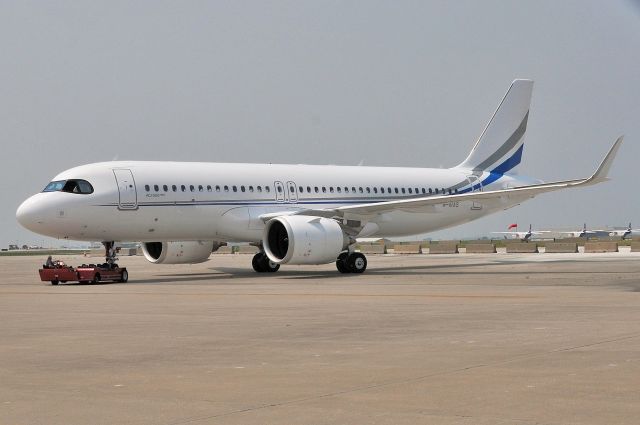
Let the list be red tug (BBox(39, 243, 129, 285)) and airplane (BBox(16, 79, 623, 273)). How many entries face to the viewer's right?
0

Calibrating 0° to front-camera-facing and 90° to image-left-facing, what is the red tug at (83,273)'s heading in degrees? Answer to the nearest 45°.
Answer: approximately 45°

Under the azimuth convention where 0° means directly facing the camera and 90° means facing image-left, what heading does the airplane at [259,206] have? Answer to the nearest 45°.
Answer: approximately 45°
